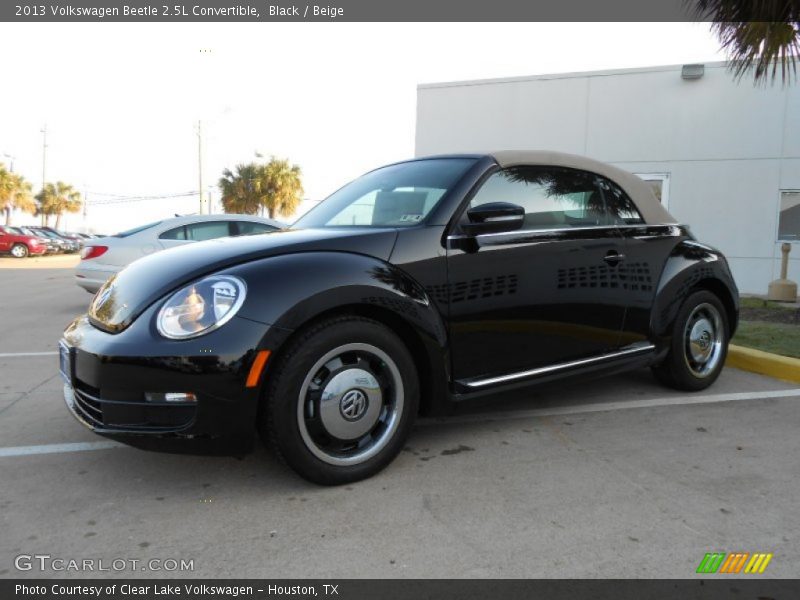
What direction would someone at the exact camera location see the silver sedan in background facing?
facing away from the viewer and to the right of the viewer

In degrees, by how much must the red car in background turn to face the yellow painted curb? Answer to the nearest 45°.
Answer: approximately 45° to its right

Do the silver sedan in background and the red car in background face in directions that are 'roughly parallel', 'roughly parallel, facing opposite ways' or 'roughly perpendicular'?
roughly parallel

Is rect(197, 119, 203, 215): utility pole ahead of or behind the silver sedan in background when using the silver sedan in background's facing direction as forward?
ahead

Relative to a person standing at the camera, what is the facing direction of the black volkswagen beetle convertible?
facing the viewer and to the left of the viewer

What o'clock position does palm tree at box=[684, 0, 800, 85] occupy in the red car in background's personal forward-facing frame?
The palm tree is roughly at 1 o'clock from the red car in background.

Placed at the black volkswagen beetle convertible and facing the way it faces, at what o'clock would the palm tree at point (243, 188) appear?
The palm tree is roughly at 4 o'clock from the black volkswagen beetle convertible.

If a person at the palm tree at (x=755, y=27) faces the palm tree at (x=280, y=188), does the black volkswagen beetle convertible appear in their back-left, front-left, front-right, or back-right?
back-left

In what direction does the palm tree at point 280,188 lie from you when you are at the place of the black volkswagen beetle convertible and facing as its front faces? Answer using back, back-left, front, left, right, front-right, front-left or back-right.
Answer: back-right

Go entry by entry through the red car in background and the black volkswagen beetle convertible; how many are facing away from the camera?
0

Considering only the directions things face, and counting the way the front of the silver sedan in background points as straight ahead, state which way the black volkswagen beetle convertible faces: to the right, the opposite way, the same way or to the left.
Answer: the opposite way

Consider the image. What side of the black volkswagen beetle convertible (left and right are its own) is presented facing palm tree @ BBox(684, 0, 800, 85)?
back
